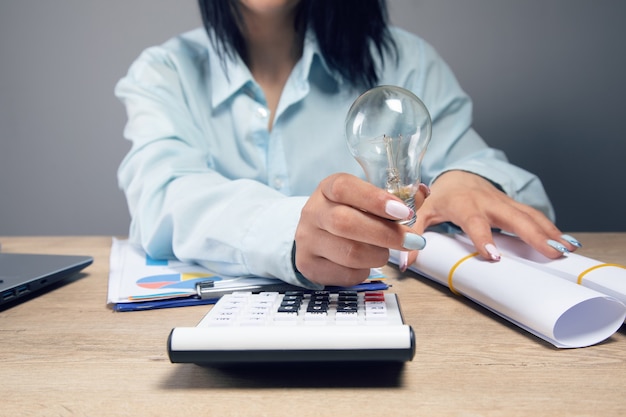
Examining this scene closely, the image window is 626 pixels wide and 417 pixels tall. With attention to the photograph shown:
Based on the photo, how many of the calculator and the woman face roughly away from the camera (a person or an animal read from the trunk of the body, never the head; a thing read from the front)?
1

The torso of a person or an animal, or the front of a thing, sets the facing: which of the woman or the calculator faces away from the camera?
the calculator

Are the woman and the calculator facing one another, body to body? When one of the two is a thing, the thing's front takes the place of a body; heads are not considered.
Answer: yes

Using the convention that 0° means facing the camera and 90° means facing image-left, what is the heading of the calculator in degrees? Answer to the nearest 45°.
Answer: approximately 180°

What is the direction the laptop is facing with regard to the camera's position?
facing away from the viewer and to the right of the viewer

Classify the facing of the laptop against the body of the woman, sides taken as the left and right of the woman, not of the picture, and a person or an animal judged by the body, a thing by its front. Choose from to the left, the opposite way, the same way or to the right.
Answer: the opposite way

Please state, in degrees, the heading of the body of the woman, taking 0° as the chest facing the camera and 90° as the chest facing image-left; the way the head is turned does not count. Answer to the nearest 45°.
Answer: approximately 0°
